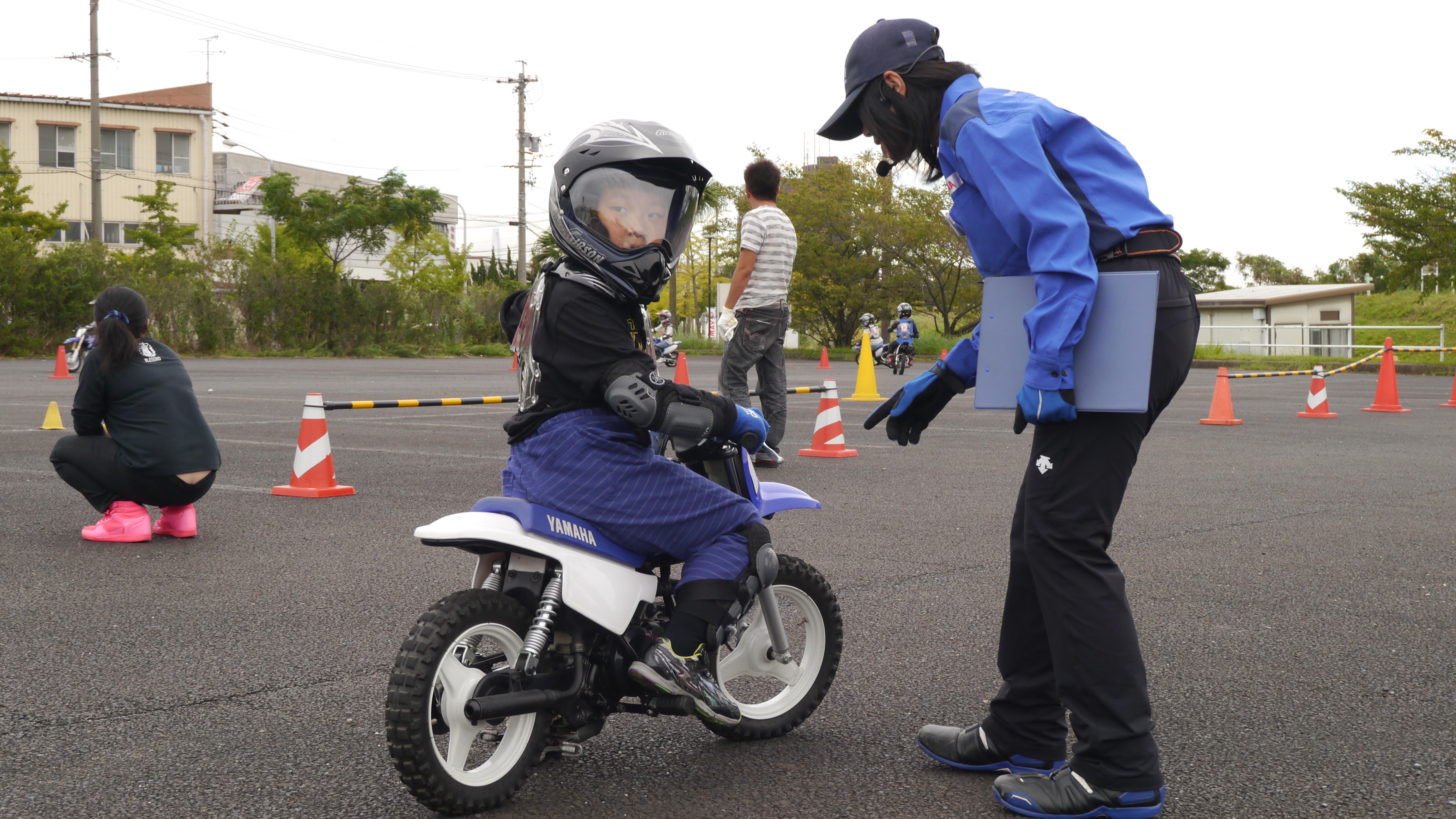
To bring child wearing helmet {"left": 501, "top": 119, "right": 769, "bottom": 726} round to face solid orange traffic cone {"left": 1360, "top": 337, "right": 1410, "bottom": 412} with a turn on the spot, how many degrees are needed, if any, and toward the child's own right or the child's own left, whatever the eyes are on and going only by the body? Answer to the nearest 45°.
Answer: approximately 45° to the child's own left

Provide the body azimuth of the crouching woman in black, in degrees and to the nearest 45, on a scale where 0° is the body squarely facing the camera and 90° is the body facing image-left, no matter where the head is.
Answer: approximately 135°

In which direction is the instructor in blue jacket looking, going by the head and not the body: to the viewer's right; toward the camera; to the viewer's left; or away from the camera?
to the viewer's left

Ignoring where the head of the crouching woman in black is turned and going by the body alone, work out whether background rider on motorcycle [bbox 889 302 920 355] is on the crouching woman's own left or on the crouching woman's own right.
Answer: on the crouching woman's own right

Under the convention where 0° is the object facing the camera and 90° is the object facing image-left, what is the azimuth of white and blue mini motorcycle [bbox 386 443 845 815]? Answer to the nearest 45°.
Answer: approximately 225°

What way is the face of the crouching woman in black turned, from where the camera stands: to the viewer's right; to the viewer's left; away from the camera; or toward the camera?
away from the camera

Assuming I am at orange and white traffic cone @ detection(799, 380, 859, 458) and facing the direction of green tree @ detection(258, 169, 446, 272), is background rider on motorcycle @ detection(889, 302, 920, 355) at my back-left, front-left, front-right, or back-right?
front-right

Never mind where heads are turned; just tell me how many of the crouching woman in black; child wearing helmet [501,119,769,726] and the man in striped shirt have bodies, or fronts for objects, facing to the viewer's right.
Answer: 1

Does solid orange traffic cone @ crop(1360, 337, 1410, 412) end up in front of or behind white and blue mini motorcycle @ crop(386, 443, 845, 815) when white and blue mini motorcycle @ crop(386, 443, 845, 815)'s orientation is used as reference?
in front

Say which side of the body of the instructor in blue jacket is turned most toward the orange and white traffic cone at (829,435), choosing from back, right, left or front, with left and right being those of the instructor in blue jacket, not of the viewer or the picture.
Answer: right

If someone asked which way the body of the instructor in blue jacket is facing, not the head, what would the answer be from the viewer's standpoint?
to the viewer's left

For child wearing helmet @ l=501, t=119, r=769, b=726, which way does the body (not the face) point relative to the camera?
to the viewer's right
